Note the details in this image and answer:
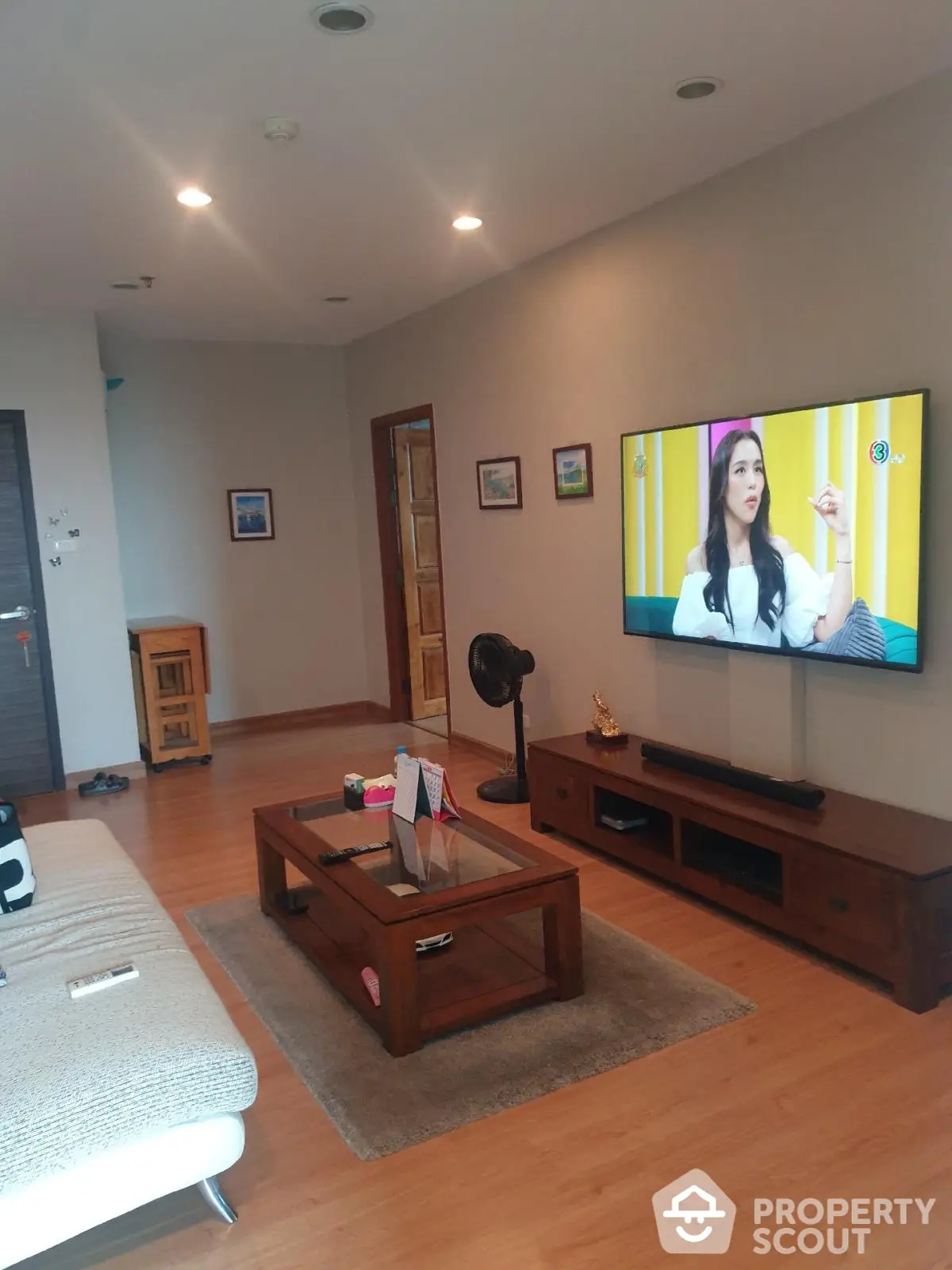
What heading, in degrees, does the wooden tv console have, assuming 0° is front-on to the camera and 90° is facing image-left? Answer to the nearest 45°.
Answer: approximately 45°

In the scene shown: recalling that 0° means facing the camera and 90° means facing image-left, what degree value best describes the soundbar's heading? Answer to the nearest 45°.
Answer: approximately 45°

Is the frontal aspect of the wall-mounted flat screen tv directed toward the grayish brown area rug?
yes

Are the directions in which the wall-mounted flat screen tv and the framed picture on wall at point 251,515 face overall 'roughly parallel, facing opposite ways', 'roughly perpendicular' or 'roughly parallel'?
roughly perpendicular
